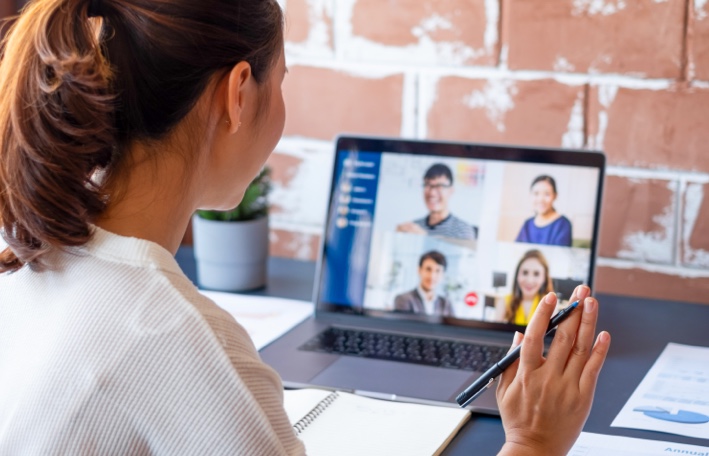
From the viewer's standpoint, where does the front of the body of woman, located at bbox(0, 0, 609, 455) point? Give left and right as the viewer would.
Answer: facing away from the viewer and to the right of the viewer

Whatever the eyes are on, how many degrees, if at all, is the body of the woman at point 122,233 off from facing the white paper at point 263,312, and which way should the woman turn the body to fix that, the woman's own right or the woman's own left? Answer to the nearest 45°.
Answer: approximately 45° to the woman's own left

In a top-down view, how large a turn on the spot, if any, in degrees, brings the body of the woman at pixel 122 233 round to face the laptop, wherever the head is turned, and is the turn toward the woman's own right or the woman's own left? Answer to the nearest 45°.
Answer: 0° — they already face it

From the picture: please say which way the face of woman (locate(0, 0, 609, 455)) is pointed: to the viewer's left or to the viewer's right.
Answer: to the viewer's right

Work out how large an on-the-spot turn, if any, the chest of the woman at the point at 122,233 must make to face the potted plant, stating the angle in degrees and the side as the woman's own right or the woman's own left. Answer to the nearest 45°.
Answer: approximately 45° to the woman's own left
